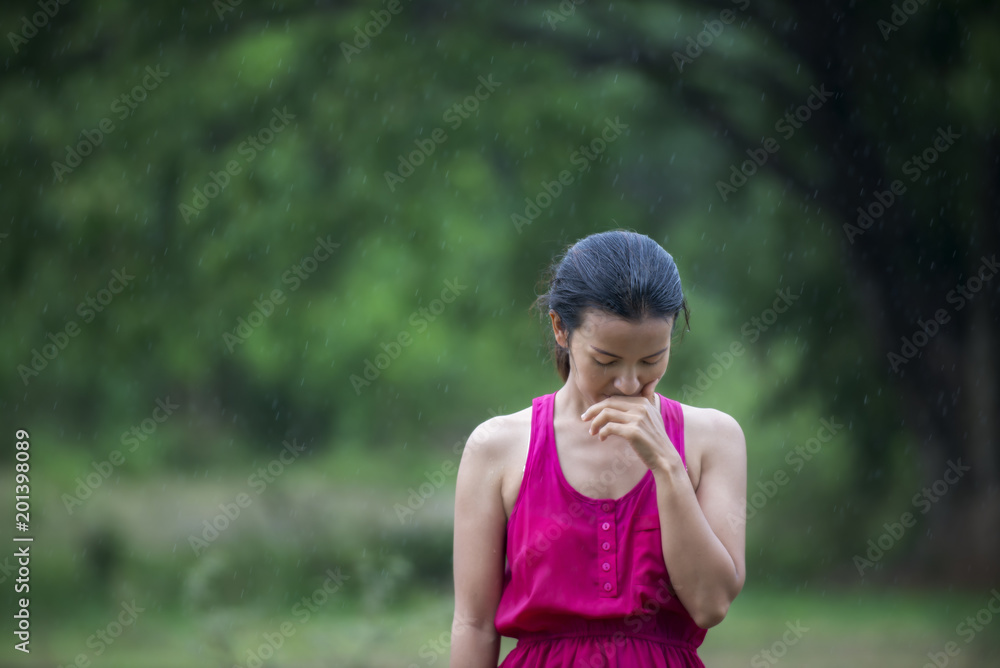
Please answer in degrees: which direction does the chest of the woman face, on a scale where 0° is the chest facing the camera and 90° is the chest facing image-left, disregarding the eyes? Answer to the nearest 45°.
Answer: approximately 0°
